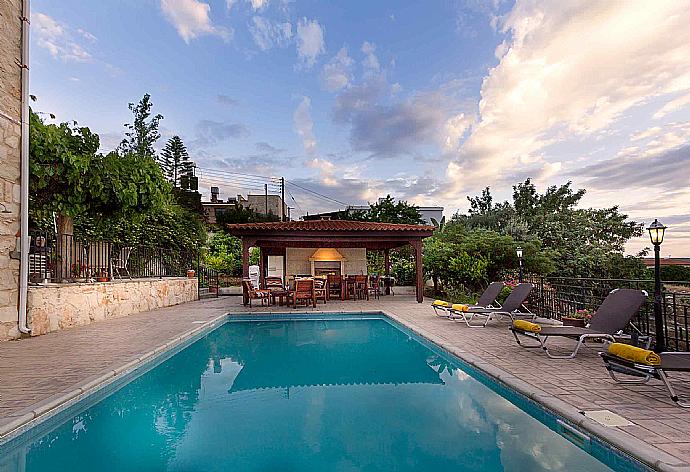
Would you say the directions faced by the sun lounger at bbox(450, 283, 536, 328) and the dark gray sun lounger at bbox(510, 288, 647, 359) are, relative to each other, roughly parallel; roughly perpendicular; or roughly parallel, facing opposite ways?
roughly parallel

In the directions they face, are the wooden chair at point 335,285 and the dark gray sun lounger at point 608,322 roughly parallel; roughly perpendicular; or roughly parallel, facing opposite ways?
roughly perpendicular

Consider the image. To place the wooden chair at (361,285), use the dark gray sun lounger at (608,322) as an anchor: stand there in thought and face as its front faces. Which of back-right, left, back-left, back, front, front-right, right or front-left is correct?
right

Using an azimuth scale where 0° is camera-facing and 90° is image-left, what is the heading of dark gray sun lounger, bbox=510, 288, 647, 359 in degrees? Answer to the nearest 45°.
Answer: approximately 45°

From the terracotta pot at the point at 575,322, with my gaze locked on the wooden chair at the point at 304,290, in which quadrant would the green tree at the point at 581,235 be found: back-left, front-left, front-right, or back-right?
front-right

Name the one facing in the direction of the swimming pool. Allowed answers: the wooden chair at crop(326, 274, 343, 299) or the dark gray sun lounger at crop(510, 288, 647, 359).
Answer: the dark gray sun lounger

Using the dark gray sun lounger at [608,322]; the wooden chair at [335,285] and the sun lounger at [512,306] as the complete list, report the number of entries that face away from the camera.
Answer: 1

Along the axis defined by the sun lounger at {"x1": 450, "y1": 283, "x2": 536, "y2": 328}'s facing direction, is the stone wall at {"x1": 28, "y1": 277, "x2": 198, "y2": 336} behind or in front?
in front

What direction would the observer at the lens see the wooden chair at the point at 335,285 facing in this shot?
facing away from the viewer

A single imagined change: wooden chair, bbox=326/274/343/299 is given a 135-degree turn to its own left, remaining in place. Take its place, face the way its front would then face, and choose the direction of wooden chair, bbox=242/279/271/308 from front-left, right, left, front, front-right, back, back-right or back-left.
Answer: front

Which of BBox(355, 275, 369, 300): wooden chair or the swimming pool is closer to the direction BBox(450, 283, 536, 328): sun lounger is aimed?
the swimming pool

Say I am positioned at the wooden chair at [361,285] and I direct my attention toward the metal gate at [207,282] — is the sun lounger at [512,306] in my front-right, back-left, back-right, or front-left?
back-left
